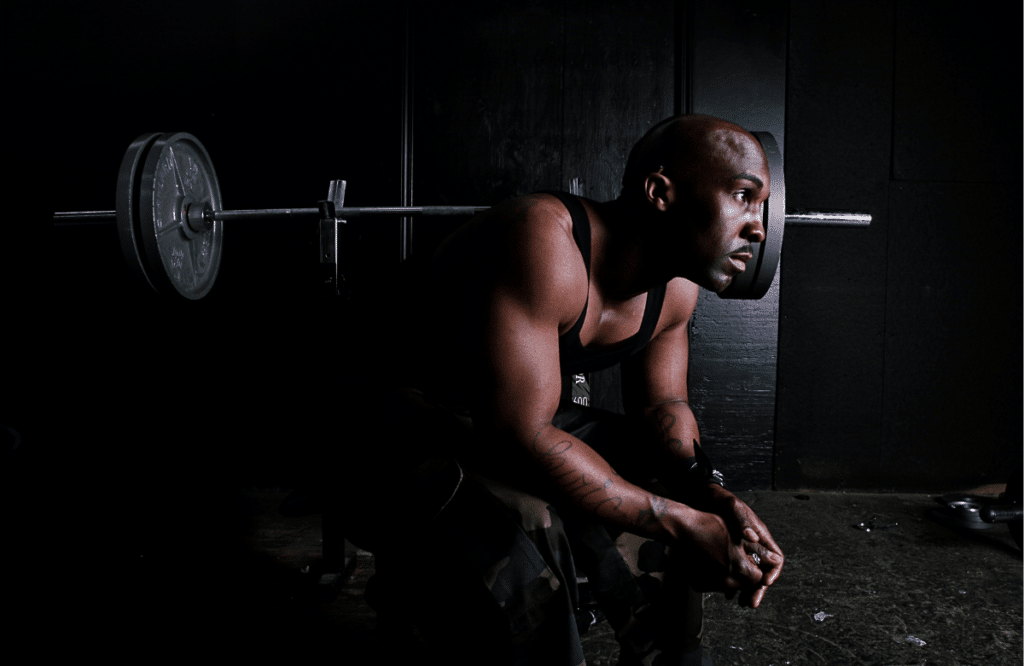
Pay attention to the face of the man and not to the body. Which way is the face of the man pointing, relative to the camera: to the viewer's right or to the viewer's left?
to the viewer's right

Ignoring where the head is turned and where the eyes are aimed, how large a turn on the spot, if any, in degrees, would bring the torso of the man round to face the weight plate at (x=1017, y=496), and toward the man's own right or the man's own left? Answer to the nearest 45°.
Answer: approximately 90° to the man's own left

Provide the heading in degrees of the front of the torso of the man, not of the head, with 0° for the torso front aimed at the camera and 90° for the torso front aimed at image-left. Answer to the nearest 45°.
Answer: approximately 315°
